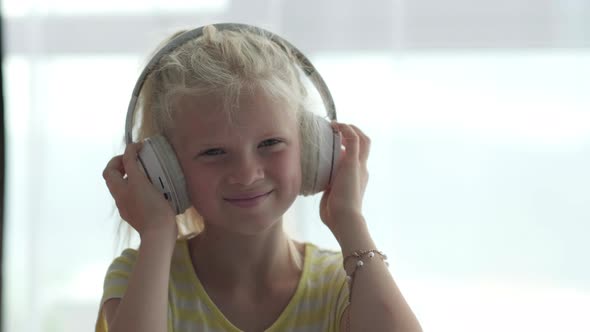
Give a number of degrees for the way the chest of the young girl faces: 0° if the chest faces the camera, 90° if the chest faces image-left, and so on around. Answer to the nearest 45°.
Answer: approximately 0°
